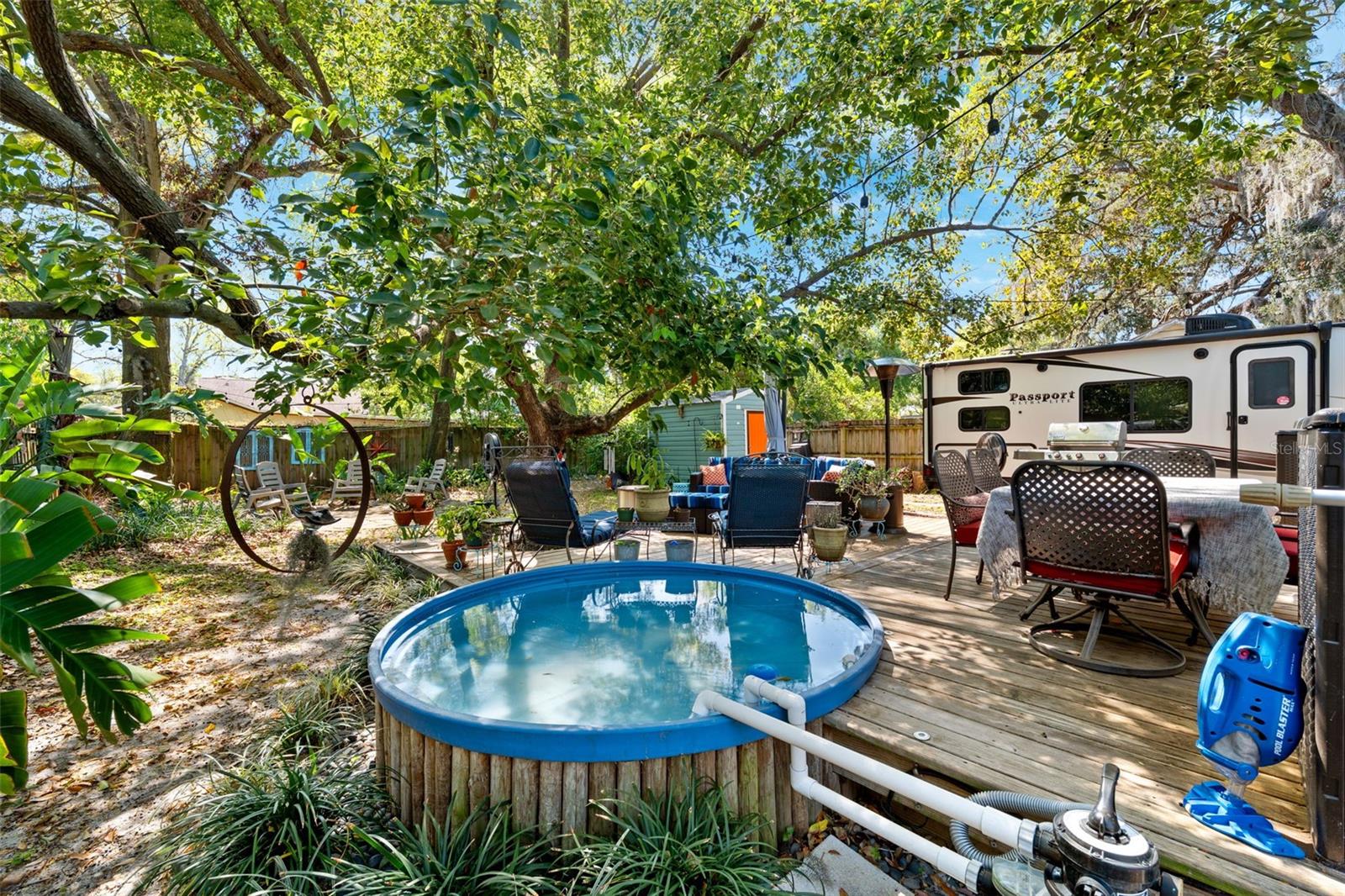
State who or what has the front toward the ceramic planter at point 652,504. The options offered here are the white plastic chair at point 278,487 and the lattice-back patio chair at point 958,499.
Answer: the white plastic chair

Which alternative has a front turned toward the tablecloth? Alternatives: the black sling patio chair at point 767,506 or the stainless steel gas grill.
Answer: the stainless steel gas grill

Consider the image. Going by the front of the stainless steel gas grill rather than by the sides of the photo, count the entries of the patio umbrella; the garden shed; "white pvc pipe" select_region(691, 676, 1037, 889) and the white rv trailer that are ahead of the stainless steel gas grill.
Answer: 1

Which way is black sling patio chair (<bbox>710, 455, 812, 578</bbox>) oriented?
away from the camera

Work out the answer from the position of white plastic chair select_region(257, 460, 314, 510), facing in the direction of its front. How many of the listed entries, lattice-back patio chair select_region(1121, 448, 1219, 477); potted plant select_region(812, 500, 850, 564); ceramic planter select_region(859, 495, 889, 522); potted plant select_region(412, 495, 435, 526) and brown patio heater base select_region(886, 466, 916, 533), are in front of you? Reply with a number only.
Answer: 5

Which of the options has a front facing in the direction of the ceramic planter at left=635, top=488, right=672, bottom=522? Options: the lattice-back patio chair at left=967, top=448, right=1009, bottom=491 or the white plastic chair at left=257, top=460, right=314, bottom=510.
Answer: the white plastic chair

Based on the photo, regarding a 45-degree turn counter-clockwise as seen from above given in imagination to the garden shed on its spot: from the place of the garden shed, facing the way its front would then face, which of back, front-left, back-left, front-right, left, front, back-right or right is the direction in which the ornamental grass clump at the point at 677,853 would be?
right

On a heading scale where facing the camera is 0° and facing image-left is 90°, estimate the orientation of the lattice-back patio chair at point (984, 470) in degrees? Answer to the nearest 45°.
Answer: approximately 315°

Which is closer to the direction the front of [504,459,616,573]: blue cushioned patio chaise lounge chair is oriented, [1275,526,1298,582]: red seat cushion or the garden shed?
the garden shed

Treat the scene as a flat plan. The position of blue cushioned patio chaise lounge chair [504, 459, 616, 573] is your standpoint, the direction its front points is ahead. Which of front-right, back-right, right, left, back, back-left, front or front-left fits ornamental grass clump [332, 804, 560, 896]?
back-right

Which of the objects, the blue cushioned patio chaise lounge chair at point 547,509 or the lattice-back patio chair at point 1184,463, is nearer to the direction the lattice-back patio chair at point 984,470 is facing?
the lattice-back patio chair

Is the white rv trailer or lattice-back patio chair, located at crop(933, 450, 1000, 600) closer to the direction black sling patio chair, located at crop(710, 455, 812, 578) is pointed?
the white rv trailer

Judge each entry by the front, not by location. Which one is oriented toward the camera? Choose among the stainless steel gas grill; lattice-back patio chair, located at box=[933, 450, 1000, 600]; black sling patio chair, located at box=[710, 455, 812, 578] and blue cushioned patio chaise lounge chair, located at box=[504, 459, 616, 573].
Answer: the stainless steel gas grill

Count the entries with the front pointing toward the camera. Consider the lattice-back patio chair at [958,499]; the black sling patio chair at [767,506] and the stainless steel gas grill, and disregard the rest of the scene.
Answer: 1

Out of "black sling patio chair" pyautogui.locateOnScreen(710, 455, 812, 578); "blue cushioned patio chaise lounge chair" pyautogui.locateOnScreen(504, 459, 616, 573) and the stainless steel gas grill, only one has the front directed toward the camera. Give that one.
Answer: the stainless steel gas grill

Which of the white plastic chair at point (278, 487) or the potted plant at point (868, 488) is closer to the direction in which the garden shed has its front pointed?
the potted plant

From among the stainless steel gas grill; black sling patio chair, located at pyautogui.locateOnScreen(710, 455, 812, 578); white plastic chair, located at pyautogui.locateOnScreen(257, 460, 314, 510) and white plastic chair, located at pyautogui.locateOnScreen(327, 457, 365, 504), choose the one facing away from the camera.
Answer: the black sling patio chair

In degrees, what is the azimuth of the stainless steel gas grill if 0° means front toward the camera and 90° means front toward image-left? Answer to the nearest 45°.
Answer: approximately 0°
